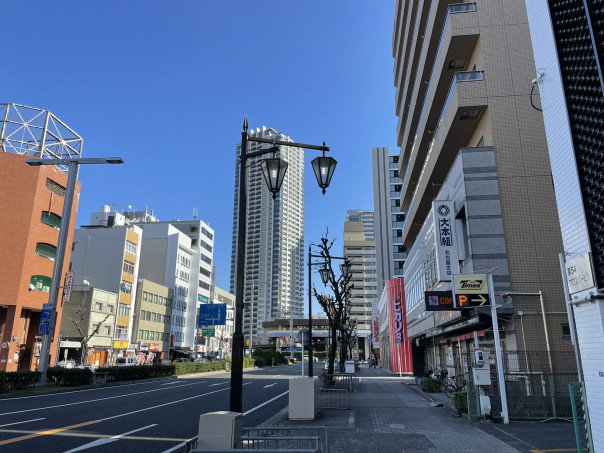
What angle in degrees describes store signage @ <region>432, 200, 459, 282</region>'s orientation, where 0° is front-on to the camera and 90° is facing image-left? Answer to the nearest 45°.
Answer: approximately 0°

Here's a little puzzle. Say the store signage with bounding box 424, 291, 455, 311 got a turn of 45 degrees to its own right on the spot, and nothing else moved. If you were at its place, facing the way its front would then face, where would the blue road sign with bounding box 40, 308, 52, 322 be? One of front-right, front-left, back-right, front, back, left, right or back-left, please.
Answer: front-right

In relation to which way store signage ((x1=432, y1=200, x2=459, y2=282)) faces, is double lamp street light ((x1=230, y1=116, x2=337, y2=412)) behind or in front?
in front

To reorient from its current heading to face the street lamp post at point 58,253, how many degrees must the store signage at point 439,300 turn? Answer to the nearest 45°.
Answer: approximately 90° to its right

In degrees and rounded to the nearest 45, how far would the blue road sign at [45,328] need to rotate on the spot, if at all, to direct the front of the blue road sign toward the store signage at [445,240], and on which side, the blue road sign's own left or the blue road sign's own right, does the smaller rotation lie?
approximately 45° to the blue road sign's own left

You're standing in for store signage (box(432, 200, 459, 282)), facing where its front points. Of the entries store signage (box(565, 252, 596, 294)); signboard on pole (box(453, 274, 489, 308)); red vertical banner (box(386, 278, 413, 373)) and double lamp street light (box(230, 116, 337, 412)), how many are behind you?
1

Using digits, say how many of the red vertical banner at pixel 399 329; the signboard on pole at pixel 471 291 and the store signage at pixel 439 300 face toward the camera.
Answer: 3

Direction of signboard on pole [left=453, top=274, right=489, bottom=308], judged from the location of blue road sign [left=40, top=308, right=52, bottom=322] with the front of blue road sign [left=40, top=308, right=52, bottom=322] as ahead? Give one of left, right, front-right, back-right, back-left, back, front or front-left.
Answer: front-left

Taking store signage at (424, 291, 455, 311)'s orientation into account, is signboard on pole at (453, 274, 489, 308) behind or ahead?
ahead

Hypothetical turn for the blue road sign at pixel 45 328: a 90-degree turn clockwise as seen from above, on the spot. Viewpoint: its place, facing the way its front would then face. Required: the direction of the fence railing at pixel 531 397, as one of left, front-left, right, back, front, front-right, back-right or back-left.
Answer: back-left

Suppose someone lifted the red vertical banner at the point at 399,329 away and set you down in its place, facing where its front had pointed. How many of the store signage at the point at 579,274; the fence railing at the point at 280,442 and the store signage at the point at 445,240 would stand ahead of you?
3

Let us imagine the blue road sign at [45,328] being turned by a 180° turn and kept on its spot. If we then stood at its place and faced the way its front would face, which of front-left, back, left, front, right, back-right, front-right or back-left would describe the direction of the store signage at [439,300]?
back-right

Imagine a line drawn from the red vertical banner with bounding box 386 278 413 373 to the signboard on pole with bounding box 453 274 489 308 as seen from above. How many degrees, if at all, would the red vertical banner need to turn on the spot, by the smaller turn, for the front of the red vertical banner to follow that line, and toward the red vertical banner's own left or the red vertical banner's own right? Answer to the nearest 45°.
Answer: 0° — it already faces it

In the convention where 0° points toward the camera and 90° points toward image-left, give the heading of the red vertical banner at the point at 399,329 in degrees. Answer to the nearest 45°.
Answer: approximately 0°

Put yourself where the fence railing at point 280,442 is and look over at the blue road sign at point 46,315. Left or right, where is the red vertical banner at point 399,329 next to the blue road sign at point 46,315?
right
